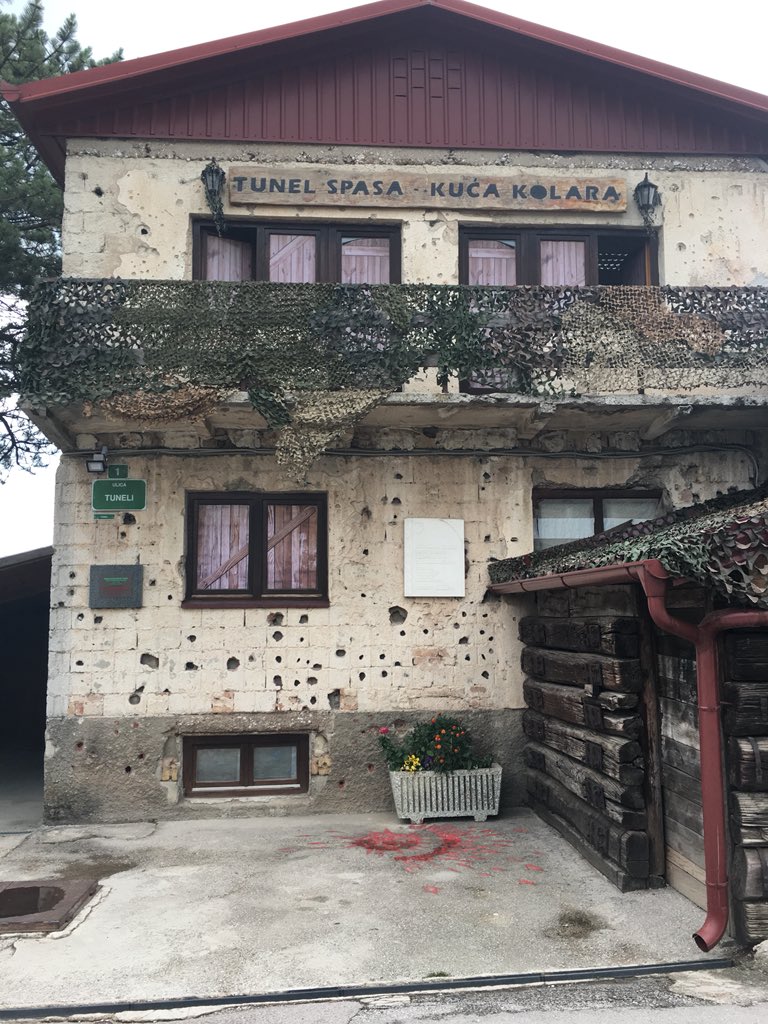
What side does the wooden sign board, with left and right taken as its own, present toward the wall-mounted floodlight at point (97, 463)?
right

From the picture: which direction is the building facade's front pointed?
toward the camera

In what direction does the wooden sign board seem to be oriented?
toward the camera

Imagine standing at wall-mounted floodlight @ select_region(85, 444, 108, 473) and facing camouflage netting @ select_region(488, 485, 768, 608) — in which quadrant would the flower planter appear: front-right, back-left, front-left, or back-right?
front-left
